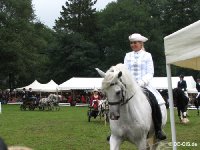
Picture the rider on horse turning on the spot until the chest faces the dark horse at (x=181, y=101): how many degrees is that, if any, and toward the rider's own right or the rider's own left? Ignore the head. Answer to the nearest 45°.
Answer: approximately 135° to the rider's own right

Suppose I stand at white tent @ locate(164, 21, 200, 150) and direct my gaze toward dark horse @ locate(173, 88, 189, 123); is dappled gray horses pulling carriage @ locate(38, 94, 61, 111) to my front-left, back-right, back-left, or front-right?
front-left

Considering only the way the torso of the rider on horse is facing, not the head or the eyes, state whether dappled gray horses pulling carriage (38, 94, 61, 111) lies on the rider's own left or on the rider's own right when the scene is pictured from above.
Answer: on the rider's own right

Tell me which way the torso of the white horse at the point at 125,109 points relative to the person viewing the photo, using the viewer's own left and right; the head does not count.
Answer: facing the viewer and to the left of the viewer

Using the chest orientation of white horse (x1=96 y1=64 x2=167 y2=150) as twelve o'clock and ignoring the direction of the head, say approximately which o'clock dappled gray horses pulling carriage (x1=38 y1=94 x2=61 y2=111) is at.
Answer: The dappled gray horses pulling carriage is roughly at 4 o'clock from the white horse.

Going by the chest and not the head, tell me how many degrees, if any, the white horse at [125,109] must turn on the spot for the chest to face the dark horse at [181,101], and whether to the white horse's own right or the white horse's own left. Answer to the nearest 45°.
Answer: approximately 135° to the white horse's own right
